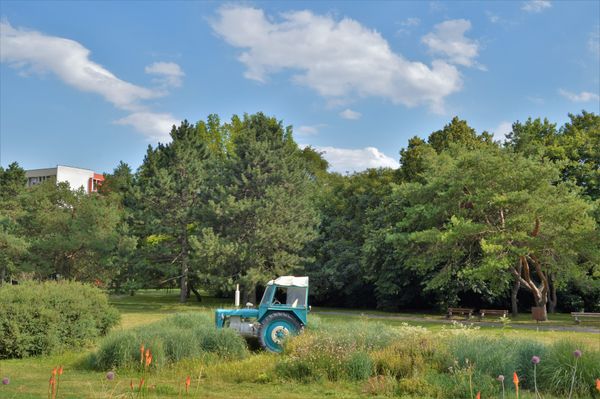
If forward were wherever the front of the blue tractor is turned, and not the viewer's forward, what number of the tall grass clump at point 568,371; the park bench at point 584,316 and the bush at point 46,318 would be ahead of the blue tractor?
1

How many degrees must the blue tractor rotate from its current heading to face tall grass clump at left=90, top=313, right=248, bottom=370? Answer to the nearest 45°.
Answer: approximately 45° to its left

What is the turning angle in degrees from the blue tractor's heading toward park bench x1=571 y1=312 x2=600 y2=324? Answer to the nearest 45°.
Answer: approximately 135° to its right

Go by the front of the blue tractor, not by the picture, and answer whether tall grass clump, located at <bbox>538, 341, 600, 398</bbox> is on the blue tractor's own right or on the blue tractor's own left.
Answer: on the blue tractor's own left

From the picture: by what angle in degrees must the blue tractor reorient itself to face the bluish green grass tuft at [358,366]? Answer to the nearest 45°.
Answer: approximately 90° to its left

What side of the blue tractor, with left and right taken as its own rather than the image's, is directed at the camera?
left

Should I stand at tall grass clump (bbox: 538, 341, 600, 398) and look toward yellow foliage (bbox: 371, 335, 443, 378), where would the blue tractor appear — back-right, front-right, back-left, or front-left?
front-right

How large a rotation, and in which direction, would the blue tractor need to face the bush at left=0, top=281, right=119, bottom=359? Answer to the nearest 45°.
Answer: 0° — it already faces it

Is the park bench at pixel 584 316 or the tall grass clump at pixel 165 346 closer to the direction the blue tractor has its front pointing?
the tall grass clump

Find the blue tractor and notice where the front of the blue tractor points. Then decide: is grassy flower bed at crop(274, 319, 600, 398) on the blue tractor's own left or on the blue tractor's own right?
on the blue tractor's own left

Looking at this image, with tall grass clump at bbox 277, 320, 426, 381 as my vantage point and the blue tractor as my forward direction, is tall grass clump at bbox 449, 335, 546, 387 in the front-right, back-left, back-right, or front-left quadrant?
back-right
